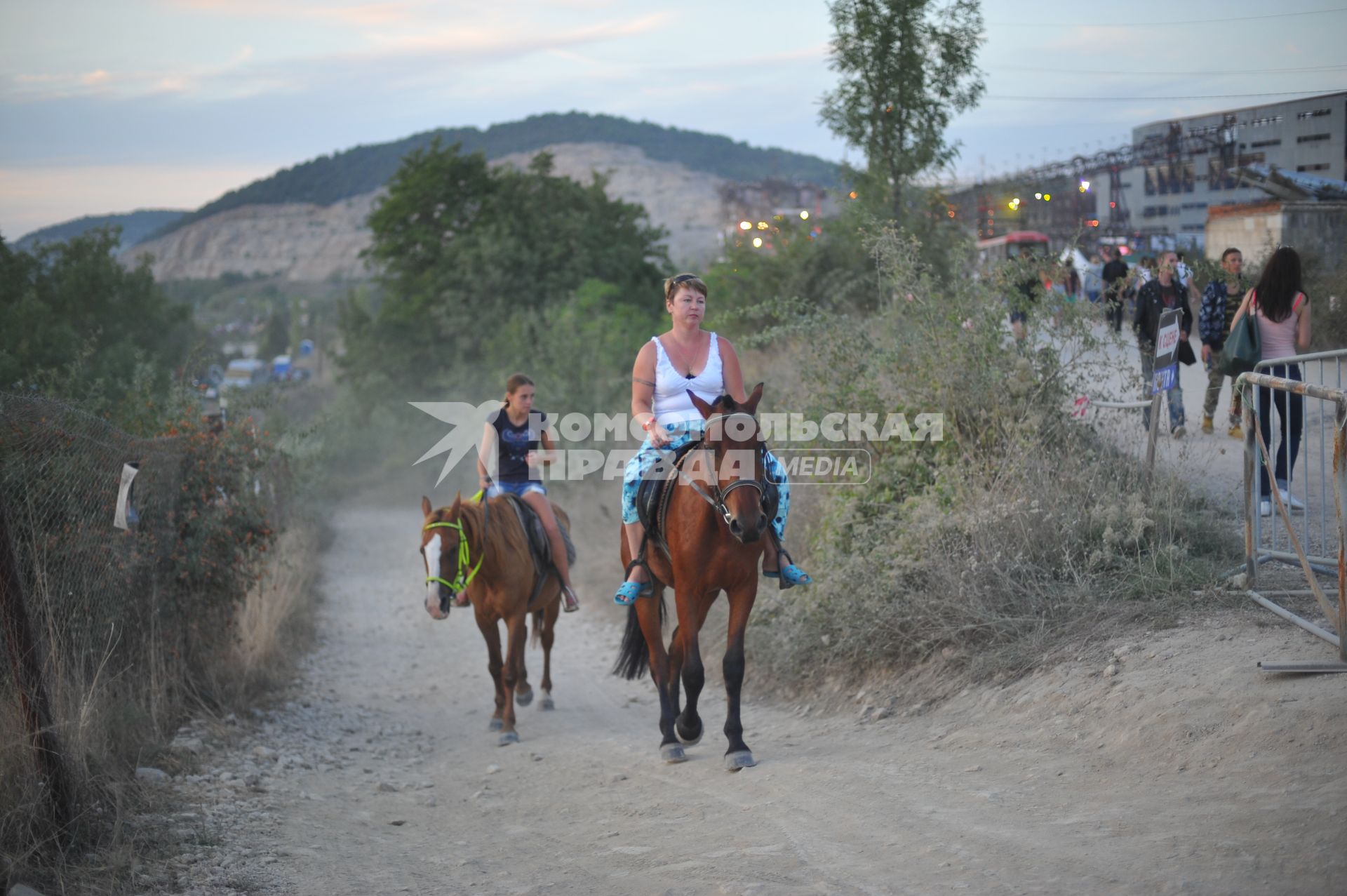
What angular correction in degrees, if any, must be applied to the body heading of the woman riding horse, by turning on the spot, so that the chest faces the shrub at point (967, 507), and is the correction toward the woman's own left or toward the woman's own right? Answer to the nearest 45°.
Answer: approximately 135° to the woman's own left

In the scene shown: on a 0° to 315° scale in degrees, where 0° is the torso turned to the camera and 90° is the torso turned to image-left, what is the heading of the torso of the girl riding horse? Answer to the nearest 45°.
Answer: approximately 0°

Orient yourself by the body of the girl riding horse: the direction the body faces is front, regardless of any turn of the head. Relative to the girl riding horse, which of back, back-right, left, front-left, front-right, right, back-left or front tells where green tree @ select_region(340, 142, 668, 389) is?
back

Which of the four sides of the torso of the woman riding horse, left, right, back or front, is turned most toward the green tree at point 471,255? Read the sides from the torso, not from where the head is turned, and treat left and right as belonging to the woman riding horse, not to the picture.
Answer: back
